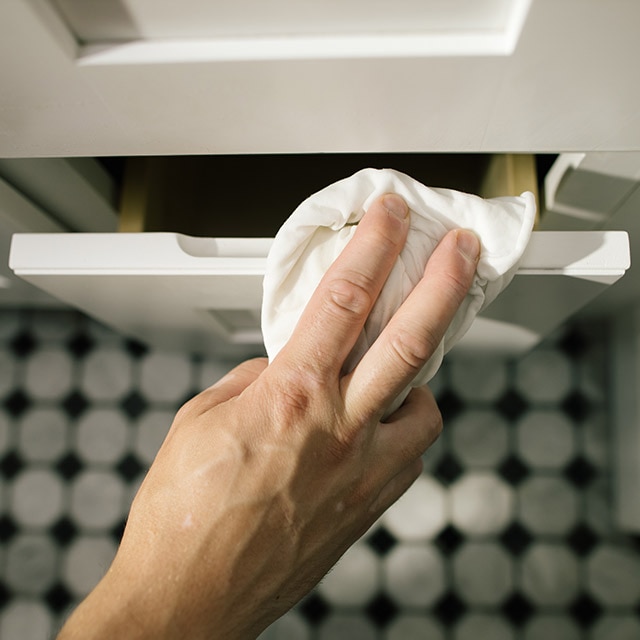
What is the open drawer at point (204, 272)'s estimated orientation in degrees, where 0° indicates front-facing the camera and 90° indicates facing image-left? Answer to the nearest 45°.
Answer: approximately 0°

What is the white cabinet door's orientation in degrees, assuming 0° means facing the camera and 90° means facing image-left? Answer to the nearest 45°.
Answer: approximately 0°

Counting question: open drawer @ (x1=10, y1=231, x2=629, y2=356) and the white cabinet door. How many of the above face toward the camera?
2
